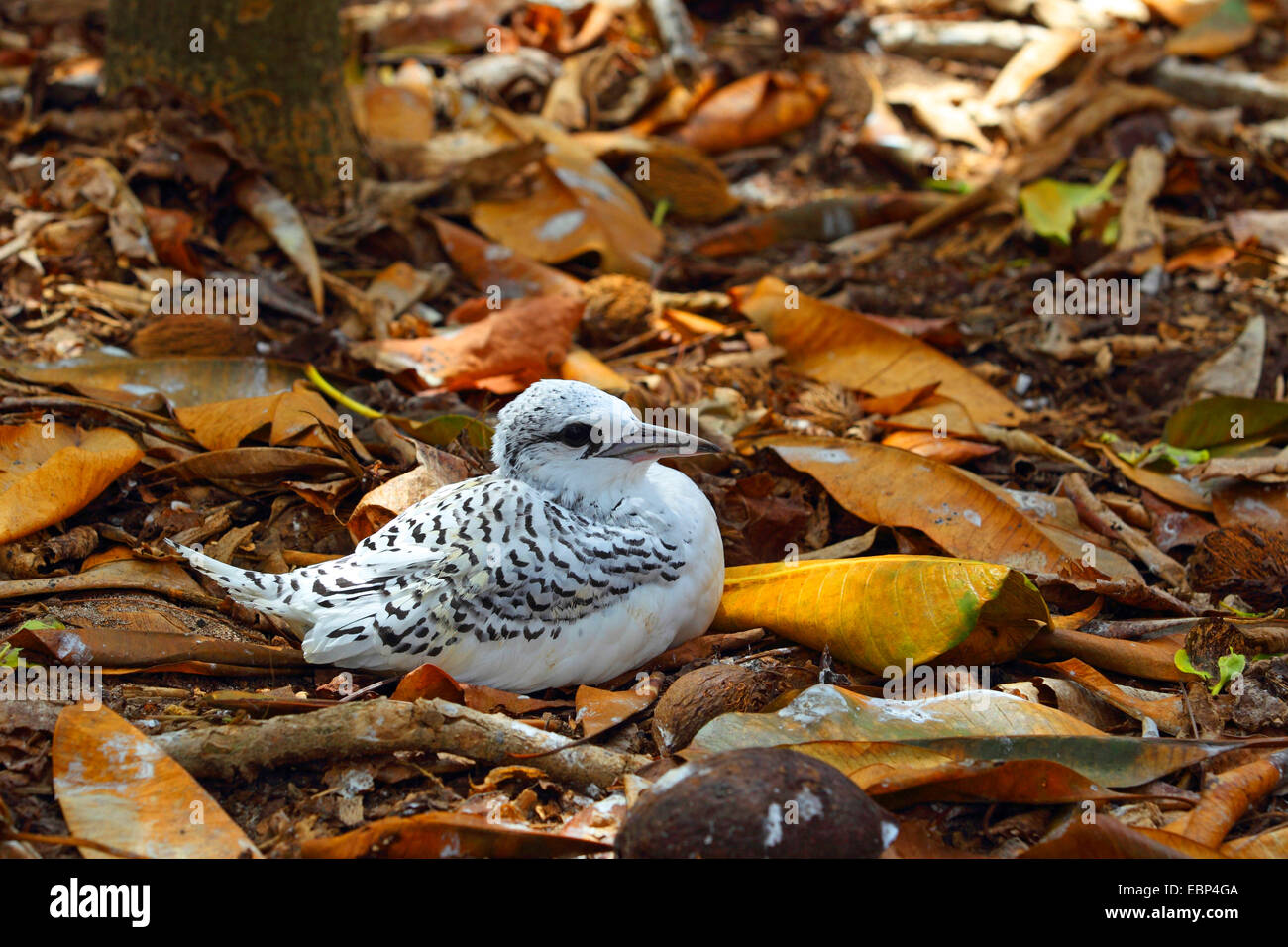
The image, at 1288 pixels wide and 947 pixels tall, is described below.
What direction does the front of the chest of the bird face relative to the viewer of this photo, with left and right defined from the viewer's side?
facing to the right of the viewer

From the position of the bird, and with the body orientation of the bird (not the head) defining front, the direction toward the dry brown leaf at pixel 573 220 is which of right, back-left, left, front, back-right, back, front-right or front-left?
left

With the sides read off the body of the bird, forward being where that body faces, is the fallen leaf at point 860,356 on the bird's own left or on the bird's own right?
on the bird's own left

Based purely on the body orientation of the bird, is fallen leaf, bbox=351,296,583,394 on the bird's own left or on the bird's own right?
on the bird's own left

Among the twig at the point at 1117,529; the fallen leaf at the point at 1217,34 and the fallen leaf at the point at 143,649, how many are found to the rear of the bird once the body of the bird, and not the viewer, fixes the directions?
1

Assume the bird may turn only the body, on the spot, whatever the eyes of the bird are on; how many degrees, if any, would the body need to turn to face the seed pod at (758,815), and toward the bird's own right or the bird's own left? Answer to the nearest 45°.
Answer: approximately 90° to the bird's own right

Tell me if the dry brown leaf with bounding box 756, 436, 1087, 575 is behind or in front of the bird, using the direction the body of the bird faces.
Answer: in front

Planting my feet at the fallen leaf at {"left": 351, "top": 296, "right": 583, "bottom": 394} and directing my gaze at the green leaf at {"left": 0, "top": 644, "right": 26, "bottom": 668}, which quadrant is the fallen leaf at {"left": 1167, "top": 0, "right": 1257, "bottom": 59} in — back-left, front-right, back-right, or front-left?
back-left

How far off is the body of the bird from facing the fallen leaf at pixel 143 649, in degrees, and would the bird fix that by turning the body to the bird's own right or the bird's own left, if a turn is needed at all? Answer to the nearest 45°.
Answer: approximately 180°

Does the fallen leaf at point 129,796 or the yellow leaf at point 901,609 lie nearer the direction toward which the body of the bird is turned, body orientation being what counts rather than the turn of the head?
the yellow leaf

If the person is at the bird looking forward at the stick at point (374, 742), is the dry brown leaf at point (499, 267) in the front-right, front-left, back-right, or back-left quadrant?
back-right

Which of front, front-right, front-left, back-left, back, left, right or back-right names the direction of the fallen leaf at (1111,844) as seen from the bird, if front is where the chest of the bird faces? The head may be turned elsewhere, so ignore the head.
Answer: front-right

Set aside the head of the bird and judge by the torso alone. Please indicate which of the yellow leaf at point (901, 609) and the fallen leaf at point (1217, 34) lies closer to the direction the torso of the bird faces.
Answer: the yellow leaf

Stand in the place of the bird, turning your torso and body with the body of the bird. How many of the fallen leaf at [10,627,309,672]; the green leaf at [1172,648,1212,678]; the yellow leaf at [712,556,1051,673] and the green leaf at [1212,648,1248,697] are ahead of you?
3
